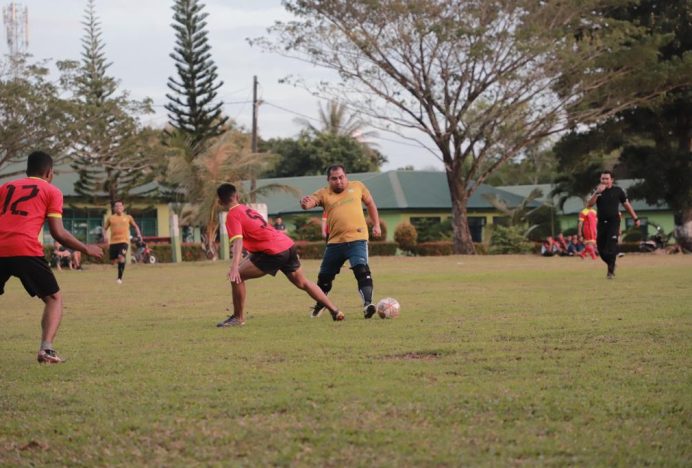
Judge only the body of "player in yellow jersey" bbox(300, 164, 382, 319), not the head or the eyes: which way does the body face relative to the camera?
toward the camera

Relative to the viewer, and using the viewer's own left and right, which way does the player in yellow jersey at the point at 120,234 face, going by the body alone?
facing the viewer

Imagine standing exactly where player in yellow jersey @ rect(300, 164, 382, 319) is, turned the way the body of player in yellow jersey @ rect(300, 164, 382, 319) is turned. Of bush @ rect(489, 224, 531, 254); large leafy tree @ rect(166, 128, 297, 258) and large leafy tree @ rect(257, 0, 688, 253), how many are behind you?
3

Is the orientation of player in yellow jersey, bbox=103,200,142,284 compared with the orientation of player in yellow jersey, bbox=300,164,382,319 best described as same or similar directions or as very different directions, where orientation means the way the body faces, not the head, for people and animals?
same or similar directions

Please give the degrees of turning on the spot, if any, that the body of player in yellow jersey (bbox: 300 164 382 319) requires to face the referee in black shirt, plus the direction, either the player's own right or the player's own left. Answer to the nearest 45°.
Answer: approximately 135° to the player's own left

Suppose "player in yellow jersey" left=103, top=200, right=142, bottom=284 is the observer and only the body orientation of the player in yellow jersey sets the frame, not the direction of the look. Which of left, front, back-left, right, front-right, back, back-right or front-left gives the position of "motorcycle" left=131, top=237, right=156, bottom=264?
back

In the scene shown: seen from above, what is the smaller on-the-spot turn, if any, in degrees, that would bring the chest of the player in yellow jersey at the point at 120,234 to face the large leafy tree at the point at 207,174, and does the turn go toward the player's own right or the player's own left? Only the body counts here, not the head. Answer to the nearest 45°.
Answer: approximately 180°

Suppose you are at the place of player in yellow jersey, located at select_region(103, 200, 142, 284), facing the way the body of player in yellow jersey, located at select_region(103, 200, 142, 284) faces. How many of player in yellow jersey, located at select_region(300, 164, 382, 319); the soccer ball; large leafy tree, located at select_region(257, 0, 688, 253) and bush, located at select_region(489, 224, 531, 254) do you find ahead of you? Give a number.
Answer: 2

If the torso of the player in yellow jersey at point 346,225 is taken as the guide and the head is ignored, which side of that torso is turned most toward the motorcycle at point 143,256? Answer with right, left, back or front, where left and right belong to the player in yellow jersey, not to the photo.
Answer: back

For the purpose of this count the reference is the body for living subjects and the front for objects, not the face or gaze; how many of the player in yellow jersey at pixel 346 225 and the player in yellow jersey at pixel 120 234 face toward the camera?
2

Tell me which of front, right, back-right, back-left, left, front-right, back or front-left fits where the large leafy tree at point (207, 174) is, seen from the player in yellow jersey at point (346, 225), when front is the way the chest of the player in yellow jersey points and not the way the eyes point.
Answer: back

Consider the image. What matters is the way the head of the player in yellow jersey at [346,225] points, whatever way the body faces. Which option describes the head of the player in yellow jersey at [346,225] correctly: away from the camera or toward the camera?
toward the camera
